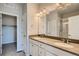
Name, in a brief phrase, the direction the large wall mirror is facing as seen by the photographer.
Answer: facing the viewer and to the left of the viewer

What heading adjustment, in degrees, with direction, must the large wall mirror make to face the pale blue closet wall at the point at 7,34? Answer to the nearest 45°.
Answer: approximately 45° to its right
